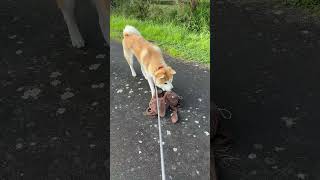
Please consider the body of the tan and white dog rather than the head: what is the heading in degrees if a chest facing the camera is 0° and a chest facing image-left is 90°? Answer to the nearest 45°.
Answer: approximately 315°
